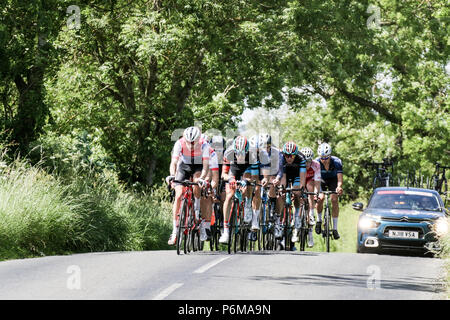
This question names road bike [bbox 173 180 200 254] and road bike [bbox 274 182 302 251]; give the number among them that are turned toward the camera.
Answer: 2

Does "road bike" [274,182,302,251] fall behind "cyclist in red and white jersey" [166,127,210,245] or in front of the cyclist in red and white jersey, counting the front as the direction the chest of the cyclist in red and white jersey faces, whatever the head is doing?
behind

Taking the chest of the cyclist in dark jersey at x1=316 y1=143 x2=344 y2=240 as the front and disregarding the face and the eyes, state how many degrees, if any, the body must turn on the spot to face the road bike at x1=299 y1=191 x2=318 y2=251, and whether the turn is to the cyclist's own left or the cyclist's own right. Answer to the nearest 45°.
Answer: approximately 45° to the cyclist's own right

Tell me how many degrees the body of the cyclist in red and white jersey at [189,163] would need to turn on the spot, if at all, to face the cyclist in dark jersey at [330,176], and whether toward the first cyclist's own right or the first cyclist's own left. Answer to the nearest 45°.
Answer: approximately 135° to the first cyclist's own left

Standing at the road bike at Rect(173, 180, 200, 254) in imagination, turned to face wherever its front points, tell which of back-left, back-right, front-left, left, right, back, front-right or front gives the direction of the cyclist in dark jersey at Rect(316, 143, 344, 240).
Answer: back-left
